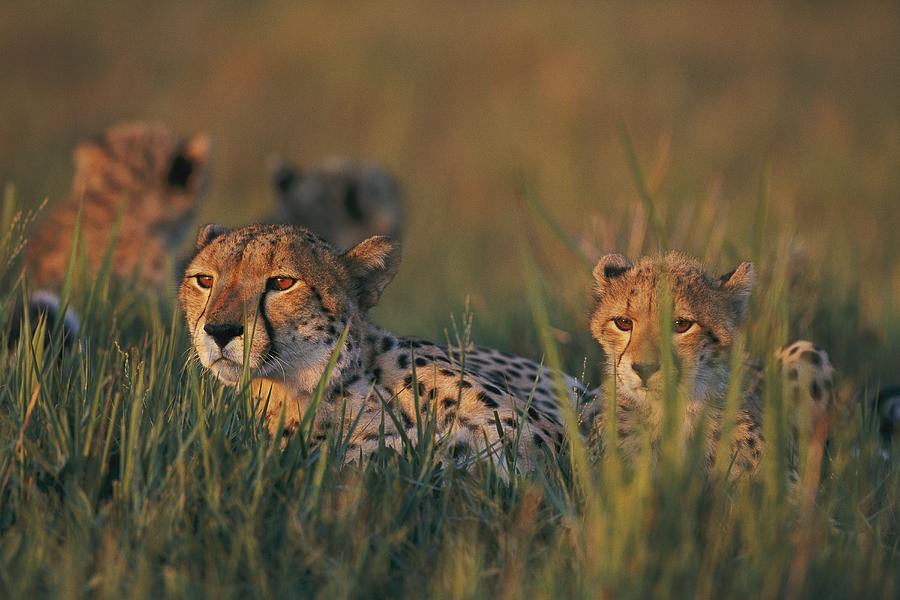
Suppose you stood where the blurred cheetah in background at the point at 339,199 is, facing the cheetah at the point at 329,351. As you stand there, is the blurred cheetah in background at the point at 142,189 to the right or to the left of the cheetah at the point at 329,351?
right

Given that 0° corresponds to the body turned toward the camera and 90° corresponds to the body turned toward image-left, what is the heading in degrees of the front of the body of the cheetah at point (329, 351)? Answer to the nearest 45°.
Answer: approximately 45°
